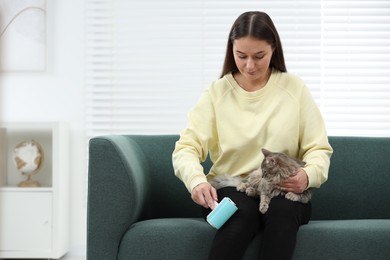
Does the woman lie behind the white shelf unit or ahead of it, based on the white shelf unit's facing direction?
ahead

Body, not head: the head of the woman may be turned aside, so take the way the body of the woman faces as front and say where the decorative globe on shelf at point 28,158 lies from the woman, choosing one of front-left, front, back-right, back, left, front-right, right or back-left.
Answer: back-right

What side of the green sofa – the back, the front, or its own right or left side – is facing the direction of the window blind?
back

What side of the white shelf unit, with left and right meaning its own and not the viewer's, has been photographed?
front

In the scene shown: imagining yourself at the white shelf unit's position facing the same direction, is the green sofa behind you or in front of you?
in front

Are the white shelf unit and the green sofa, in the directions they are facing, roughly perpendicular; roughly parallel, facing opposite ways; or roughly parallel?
roughly parallel

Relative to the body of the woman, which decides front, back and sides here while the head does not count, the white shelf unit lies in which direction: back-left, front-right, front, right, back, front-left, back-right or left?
back-right

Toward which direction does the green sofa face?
toward the camera

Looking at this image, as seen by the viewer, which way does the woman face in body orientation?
toward the camera

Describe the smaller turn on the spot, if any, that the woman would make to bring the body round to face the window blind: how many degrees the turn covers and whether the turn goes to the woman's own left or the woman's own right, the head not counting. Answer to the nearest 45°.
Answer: approximately 180°
